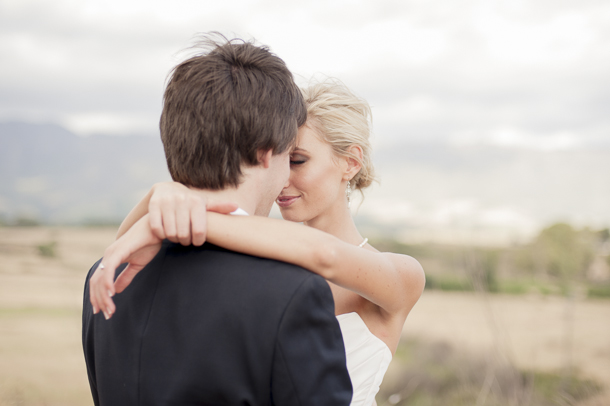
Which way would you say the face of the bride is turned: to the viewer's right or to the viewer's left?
to the viewer's left

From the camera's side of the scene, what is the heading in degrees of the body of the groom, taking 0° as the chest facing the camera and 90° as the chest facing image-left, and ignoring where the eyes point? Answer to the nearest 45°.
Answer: approximately 225°

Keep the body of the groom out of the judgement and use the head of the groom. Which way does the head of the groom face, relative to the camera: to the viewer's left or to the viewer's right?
to the viewer's right
